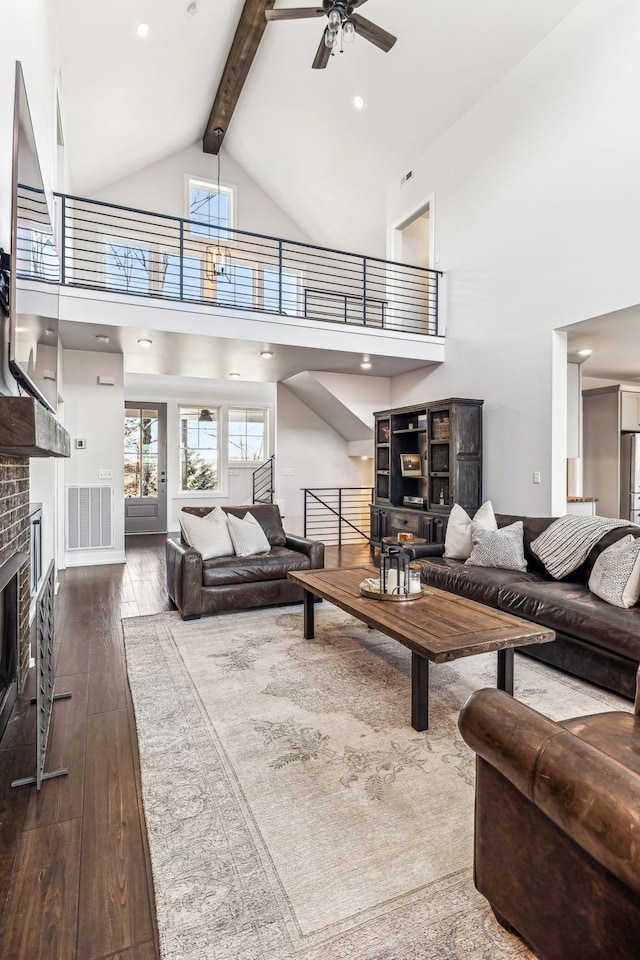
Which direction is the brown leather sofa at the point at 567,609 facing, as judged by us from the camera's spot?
facing the viewer and to the left of the viewer

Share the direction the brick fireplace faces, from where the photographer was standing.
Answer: facing to the right of the viewer

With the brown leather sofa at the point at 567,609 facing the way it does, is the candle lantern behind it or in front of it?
in front

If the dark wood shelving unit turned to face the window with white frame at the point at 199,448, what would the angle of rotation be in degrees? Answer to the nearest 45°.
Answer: approximately 90° to its right

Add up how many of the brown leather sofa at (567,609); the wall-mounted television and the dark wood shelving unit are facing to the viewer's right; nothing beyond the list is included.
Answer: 1

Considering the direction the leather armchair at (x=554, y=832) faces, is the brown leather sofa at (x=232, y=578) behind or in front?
in front

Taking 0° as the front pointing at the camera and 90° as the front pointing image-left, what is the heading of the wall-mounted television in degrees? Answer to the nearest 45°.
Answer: approximately 270°

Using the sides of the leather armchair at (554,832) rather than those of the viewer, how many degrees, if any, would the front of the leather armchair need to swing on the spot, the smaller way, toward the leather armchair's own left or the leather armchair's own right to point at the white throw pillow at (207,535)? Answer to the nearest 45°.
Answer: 0° — it already faces it

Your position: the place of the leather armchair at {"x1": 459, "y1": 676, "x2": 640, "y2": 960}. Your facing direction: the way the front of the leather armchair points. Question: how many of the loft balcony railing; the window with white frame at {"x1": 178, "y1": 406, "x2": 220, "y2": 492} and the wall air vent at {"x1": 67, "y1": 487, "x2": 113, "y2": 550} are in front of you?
3

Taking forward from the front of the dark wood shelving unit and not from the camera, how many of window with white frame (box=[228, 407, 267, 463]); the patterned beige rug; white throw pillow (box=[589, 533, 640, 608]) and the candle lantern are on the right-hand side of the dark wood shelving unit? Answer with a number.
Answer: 1

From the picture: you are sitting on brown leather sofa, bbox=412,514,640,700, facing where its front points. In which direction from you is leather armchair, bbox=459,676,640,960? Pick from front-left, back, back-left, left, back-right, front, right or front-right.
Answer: front-left

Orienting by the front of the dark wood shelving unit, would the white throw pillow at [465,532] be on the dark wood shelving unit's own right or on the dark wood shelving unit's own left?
on the dark wood shelving unit's own left

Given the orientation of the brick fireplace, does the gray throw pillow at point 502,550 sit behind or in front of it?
in front
